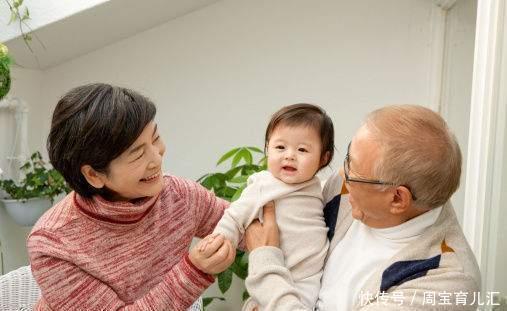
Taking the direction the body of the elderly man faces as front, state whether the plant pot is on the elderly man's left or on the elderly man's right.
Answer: on the elderly man's right

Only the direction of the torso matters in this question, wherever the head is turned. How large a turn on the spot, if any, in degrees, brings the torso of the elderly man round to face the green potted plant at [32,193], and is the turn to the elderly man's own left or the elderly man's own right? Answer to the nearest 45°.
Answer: approximately 90° to the elderly man's own right

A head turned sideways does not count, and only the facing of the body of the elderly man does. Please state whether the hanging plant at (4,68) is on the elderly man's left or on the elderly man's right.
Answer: on the elderly man's right

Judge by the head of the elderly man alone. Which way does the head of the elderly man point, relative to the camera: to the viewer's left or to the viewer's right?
to the viewer's left

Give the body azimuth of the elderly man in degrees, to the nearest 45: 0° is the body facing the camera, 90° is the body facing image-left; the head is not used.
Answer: approximately 45°
